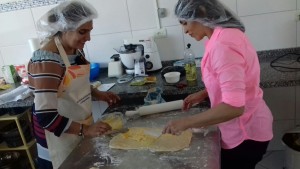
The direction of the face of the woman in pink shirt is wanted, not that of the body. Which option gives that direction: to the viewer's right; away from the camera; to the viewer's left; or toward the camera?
to the viewer's left

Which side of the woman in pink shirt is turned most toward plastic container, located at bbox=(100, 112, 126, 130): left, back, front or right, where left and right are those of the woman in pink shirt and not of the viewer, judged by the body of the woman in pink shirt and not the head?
front

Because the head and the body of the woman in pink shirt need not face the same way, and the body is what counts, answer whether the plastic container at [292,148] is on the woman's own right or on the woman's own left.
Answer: on the woman's own right

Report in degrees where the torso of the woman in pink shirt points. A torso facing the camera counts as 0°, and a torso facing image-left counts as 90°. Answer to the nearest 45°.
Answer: approximately 90°

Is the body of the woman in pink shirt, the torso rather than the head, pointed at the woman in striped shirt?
yes

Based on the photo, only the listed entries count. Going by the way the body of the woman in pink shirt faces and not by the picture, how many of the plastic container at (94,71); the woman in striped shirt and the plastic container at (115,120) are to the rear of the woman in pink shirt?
0
